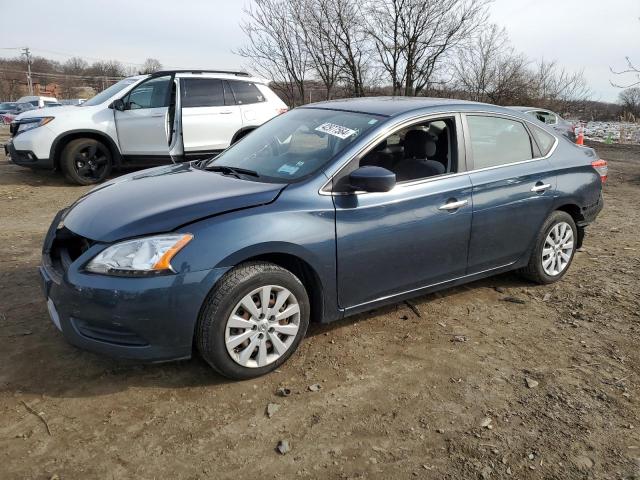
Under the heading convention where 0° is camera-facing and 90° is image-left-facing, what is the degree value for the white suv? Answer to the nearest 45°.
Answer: approximately 90°

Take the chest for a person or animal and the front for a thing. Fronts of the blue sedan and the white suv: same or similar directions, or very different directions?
same or similar directions

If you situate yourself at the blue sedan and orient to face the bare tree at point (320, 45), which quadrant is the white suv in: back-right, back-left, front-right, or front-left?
front-left

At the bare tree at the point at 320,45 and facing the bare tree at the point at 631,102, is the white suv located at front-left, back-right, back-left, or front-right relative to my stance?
back-right

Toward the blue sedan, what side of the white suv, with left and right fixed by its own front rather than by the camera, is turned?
left

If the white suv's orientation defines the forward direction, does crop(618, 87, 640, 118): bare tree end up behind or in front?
behind

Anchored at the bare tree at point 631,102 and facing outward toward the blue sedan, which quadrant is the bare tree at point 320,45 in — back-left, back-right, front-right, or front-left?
front-right

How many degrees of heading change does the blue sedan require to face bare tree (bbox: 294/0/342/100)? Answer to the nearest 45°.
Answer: approximately 135° to its right

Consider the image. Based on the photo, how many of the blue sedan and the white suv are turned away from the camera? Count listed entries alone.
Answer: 0

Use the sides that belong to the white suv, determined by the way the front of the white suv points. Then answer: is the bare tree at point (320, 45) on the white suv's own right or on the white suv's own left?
on the white suv's own right

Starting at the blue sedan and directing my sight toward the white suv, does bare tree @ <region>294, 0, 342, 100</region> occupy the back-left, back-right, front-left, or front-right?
front-right

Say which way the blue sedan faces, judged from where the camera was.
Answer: facing the viewer and to the left of the viewer

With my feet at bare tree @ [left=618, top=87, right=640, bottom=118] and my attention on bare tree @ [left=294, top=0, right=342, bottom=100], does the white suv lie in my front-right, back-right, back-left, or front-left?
front-left

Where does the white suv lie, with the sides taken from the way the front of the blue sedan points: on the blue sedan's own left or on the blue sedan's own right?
on the blue sedan's own right
